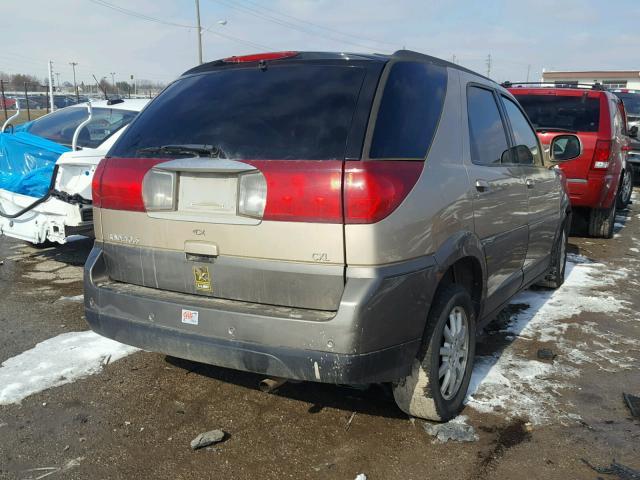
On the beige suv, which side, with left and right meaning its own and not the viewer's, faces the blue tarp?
left

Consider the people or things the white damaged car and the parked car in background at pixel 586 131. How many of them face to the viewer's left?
0

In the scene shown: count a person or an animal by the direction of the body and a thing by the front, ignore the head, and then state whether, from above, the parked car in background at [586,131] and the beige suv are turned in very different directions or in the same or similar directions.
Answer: same or similar directions

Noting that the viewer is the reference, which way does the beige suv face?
facing away from the viewer and to the right of the viewer

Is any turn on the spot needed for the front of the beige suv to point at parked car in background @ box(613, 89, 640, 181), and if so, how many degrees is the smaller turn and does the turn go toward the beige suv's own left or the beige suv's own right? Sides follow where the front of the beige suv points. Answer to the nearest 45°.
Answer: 0° — it already faces it

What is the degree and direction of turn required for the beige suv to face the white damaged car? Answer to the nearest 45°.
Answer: approximately 90° to its left

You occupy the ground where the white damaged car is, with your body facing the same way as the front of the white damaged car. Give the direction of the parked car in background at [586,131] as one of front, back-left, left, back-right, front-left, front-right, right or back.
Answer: front-right

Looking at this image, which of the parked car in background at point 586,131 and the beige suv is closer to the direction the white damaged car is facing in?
the parked car in background

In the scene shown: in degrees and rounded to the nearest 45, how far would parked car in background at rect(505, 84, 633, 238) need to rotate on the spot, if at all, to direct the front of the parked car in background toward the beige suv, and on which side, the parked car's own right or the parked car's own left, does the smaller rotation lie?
approximately 180°

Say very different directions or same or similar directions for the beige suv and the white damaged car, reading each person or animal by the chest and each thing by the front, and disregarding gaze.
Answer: same or similar directions

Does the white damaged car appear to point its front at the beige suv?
no

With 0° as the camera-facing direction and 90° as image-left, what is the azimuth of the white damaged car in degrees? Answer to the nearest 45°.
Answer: approximately 225°

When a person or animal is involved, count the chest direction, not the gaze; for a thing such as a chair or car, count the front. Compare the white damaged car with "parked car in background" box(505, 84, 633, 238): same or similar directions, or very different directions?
same or similar directions

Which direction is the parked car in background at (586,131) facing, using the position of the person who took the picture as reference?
facing away from the viewer

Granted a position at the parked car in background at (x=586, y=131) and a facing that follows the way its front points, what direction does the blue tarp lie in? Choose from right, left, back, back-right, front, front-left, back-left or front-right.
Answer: back-left
